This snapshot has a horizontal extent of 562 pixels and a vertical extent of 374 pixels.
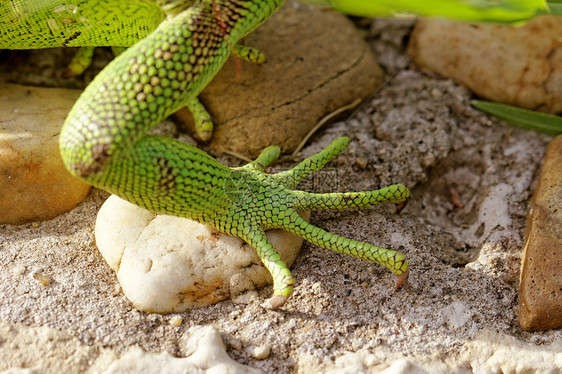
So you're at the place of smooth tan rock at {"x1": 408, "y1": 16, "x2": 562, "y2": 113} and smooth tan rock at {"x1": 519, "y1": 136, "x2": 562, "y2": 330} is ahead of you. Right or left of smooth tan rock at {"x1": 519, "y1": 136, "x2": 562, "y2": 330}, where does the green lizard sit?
right

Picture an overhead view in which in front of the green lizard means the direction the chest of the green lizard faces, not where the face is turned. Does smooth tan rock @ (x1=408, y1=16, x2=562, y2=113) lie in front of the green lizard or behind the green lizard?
in front

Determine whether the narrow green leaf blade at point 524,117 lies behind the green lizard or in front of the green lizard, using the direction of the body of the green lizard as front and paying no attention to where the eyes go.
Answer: in front

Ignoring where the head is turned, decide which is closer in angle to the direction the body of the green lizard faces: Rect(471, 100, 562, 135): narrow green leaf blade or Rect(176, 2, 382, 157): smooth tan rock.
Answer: the narrow green leaf blade

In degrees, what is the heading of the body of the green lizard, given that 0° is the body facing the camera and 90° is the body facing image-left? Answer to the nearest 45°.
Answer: approximately 270°

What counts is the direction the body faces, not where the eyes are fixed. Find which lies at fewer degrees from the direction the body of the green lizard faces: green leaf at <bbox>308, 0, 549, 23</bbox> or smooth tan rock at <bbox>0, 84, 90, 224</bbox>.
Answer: the green leaf

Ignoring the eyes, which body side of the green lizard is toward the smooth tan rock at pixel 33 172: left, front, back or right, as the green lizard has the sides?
back
